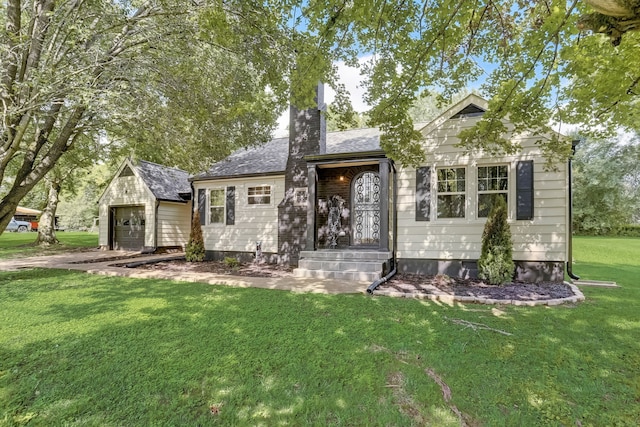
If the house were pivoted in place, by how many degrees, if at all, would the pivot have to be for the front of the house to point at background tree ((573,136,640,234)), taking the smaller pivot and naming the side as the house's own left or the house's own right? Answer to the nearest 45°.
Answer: approximately 135° to the house's own left

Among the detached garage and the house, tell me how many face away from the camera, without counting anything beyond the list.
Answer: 0

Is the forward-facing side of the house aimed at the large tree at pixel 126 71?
no

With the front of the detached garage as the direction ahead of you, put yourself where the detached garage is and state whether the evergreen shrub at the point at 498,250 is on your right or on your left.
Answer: on your left

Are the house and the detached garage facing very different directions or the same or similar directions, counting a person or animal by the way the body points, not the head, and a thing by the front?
same or similar directions

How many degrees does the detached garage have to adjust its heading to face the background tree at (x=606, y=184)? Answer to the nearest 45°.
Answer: approximately 135° to its left

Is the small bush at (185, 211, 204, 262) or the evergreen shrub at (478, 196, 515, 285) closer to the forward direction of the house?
the evergreen shrub

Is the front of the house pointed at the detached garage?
no

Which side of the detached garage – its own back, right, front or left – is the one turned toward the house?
left

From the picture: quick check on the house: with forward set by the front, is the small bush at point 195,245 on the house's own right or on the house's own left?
on the house's own right

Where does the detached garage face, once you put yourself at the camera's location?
facing the viewer and to the left of the viewer

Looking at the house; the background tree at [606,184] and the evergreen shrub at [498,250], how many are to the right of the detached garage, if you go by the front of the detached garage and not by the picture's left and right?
0

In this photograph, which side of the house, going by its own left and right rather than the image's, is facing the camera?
front
